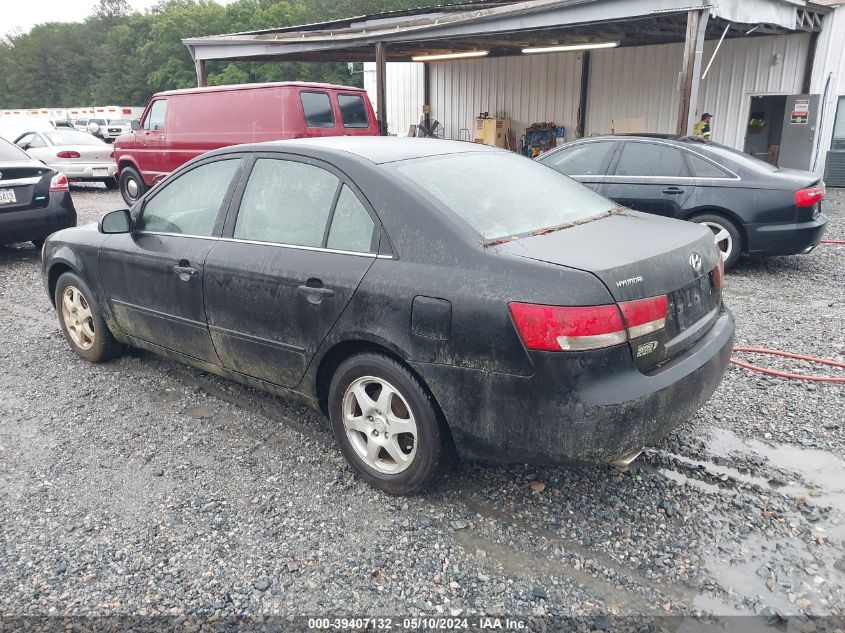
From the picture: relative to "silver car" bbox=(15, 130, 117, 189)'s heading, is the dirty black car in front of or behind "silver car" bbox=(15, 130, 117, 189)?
behind

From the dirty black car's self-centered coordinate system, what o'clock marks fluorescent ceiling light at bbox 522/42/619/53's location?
The fluorescent ceiling light is roughly at 2 o'clock from the dirty black car.

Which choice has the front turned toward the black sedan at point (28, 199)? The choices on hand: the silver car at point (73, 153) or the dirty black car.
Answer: the dirty black car

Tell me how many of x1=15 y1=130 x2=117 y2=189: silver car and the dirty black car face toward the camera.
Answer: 0

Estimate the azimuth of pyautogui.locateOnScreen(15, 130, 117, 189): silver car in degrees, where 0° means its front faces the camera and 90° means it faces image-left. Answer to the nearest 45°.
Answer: approximately 135°

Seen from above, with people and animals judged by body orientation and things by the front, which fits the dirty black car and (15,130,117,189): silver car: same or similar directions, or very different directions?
same or similar directions

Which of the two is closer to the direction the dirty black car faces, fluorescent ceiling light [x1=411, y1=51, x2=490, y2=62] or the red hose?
the fluorescent ceiling light

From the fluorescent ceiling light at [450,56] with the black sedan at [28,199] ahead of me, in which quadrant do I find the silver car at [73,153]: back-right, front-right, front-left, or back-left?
front-right

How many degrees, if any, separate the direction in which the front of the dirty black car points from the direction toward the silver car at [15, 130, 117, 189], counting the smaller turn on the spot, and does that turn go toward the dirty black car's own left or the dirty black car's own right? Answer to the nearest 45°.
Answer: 0° — it already faces it

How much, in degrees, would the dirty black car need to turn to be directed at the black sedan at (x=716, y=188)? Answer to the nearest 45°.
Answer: approximately 90° to its right

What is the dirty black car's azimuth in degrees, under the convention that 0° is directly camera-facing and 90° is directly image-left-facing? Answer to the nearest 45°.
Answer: approximately 135°
